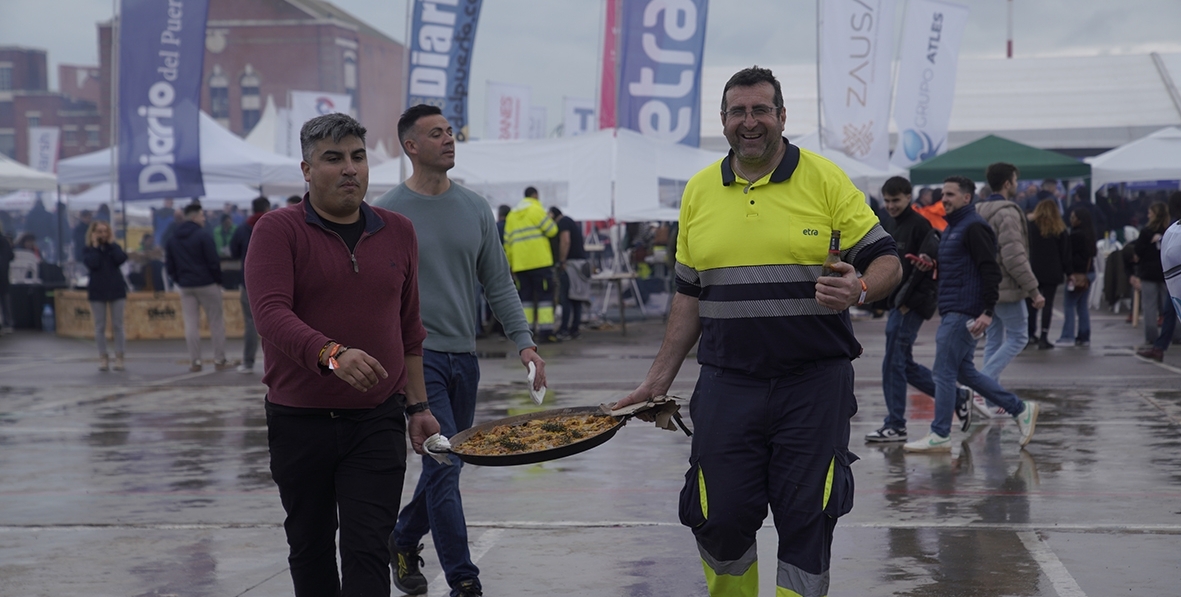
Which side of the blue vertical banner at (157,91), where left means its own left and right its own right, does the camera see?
front

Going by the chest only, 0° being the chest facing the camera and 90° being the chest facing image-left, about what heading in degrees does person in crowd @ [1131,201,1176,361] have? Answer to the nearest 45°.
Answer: approximately 90°

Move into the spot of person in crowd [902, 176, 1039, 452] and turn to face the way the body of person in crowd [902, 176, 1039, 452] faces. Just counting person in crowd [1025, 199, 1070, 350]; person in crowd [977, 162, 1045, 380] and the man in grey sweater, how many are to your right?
2

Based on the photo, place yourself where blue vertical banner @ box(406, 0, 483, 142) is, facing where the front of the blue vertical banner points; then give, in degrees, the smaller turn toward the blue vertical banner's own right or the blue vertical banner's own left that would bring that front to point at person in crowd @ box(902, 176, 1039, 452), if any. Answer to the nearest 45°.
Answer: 0° — it already faces them

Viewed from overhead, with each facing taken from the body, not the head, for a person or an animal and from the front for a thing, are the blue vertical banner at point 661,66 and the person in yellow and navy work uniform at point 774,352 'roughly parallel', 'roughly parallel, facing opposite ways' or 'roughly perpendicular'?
roughly parallel

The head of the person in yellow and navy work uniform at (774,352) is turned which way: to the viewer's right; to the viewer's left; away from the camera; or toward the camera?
toward the camera

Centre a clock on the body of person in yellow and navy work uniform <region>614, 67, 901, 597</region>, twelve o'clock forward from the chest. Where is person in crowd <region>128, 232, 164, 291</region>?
person in crowd <region>128, 232, 164, 291</region> is roughly at 5 o'clock from person in yellow and navy work uniform <region>614, 67, 901, 597</region>.
